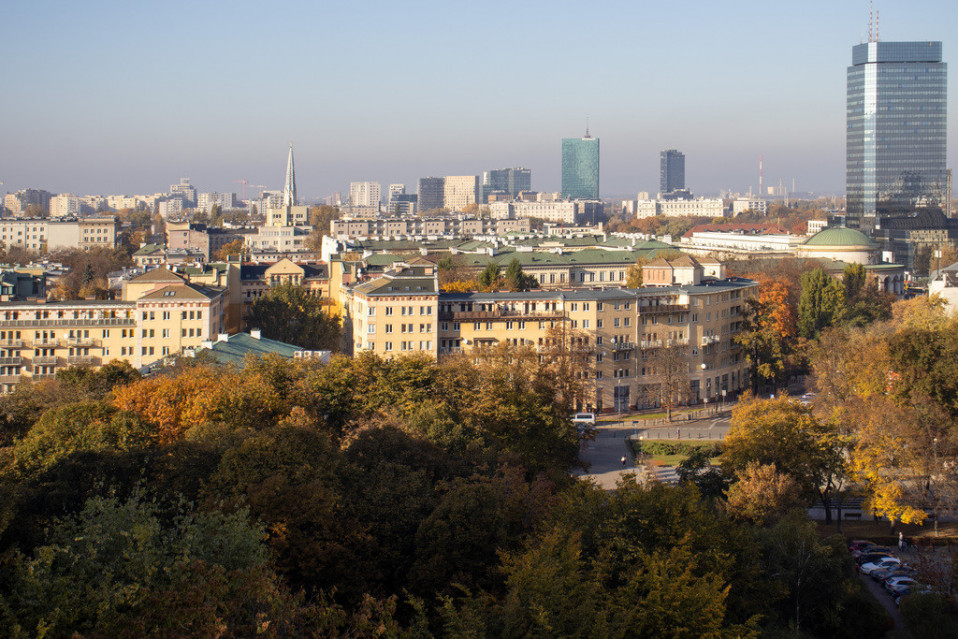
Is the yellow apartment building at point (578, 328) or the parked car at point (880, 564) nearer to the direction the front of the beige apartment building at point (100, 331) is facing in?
the parked car

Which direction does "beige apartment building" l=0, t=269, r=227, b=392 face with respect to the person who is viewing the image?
facing the viewer

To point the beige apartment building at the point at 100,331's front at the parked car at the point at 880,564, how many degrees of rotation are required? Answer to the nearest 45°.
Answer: approximately 45° to its left

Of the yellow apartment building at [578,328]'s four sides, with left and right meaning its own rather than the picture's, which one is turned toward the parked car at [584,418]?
front

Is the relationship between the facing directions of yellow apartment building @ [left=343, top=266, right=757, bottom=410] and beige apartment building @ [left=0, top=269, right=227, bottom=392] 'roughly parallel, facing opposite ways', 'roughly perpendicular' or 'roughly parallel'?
roughly parallel

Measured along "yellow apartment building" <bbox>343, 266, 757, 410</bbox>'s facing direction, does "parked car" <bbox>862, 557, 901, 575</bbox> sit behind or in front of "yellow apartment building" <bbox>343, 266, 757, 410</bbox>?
in front

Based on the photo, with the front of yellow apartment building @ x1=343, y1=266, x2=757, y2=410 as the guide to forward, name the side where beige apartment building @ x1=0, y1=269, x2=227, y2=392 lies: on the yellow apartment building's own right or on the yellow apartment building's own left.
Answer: on the yellow apartment building's own right

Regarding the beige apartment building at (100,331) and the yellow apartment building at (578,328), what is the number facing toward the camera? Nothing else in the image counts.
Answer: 2

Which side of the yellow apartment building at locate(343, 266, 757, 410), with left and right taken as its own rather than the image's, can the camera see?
front

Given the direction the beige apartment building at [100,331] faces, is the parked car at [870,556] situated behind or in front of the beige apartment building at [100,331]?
in front
